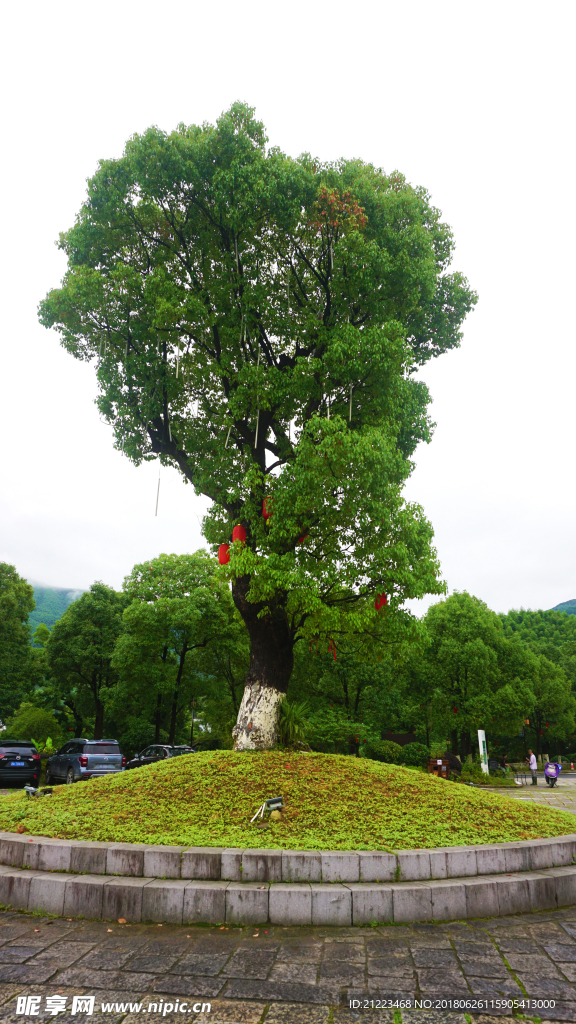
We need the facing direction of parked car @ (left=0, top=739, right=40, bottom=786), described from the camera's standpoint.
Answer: facing away from the viewer

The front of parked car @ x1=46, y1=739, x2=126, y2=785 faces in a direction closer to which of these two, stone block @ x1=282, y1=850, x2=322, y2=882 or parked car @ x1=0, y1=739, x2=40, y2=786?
the parked car

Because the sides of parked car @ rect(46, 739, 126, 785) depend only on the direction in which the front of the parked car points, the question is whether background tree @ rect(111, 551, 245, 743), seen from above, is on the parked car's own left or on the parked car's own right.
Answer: on the parked car's own right

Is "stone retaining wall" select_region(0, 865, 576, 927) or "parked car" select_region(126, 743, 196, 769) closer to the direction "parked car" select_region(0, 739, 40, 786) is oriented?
the parked car

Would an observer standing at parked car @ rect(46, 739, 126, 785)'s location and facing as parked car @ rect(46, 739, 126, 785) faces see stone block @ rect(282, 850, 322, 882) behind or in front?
behind

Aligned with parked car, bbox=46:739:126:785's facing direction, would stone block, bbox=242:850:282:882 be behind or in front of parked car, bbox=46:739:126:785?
behind

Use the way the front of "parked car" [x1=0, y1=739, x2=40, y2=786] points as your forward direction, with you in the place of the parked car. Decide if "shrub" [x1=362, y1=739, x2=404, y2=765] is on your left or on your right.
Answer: on your right

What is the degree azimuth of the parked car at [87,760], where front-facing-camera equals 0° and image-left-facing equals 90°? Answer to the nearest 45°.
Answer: approximately 135°

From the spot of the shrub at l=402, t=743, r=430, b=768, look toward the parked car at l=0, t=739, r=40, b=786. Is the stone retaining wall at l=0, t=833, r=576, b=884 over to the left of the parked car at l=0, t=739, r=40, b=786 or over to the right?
left

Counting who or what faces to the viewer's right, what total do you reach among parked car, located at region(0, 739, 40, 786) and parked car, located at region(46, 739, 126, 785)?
0

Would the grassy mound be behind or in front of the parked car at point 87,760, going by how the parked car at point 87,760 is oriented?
behind

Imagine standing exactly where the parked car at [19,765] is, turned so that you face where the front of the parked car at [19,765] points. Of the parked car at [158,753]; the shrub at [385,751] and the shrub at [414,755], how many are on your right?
3

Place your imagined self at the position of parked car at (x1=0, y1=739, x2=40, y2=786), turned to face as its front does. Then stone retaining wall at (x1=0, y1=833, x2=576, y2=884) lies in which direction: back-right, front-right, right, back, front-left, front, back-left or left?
back
